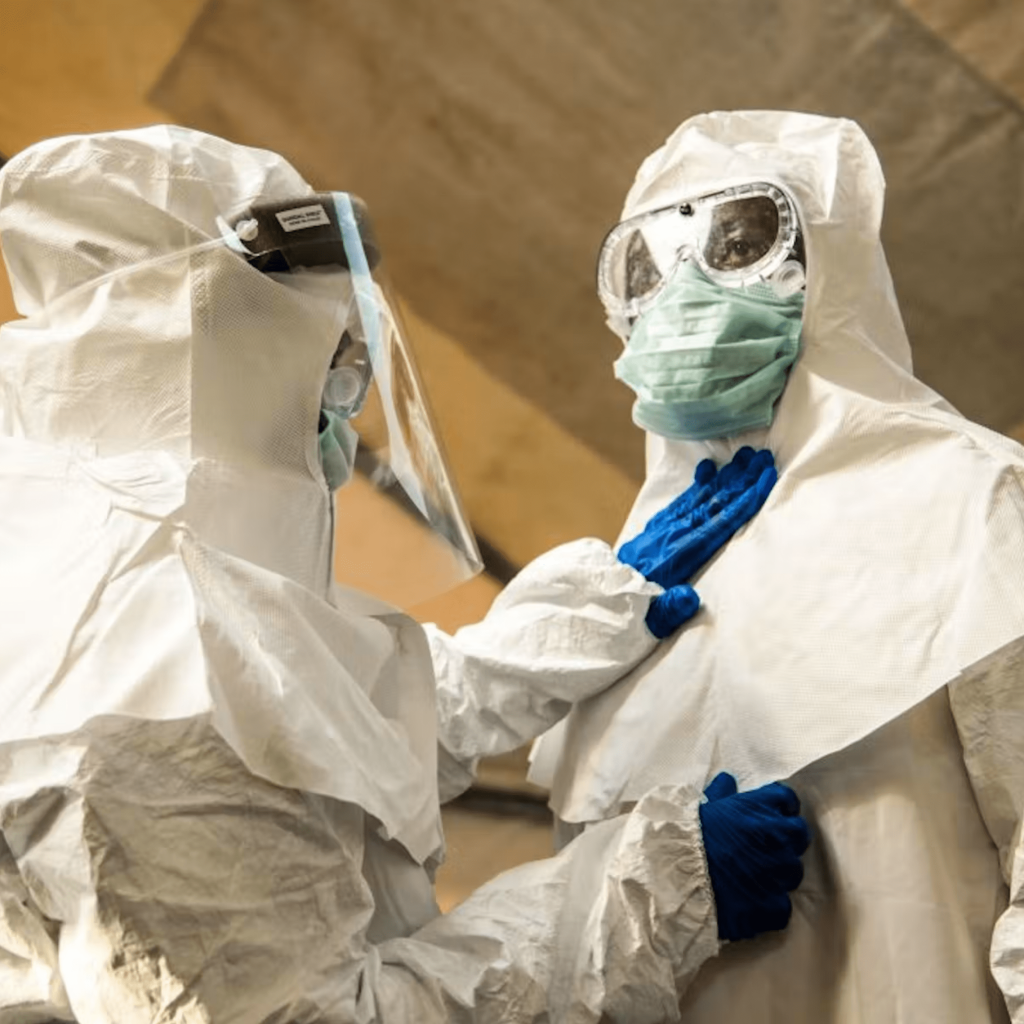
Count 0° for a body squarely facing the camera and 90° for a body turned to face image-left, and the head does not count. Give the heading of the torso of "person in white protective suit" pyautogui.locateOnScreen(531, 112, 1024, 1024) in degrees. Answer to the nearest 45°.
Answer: approximately 45°
